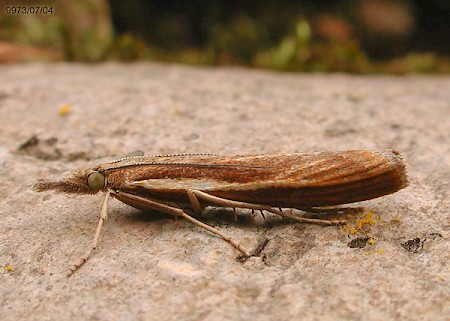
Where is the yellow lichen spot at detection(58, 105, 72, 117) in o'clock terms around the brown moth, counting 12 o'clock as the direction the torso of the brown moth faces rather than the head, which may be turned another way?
The yellow lichen spot is roughly at 2 o'clock from the brown moth.

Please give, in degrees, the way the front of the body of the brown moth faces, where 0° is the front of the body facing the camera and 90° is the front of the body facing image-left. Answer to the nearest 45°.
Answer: approximately 90°

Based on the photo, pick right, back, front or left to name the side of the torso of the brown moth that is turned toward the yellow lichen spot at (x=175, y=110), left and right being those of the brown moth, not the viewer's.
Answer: right
